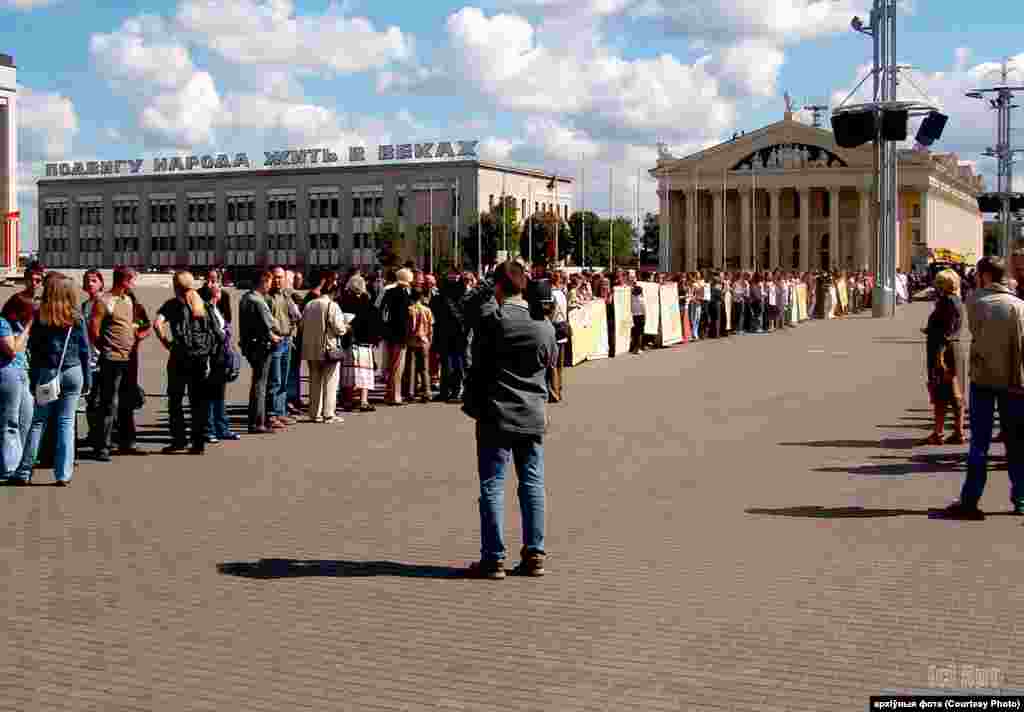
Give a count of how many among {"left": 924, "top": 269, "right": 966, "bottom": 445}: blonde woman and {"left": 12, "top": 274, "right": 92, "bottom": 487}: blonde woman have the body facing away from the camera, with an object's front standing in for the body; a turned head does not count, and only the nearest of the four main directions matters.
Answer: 1

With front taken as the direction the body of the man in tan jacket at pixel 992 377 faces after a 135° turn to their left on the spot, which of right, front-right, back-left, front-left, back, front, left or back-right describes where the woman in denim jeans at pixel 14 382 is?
right

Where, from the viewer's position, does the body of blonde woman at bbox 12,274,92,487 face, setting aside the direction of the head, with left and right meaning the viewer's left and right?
facing away from the viewer

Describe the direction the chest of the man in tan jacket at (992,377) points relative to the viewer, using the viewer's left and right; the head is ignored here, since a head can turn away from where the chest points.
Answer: facing away from the viewer and to the left of the viewer

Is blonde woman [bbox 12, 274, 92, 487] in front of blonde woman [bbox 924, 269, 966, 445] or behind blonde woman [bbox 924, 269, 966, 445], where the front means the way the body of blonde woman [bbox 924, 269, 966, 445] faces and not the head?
in front

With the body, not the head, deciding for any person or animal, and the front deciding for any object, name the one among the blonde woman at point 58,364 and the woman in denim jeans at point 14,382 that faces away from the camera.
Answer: the blonde woman

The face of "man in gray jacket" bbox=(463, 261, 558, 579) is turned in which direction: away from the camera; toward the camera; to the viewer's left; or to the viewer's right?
away from the camera

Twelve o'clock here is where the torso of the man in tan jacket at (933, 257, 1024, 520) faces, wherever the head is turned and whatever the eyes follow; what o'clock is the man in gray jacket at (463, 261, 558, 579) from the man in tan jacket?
The man in gray jacket is roughly at 9 o'clock from the man in tan jacket.

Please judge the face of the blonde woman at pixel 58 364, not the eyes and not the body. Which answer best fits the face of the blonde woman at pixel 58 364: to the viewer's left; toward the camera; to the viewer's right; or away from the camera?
away from the camera

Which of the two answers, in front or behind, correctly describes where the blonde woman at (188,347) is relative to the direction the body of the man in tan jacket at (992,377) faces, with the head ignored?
in front

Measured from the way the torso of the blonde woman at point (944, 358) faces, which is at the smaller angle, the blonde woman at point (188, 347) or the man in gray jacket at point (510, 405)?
the blonde woman

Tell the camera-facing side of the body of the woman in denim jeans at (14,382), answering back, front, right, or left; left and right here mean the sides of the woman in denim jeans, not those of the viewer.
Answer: right

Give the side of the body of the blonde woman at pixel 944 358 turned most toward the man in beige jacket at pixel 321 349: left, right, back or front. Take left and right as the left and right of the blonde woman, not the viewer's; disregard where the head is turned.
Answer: front

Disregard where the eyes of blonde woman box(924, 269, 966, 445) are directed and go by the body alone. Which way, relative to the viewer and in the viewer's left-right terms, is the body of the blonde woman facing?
facing to the left of the viewer
